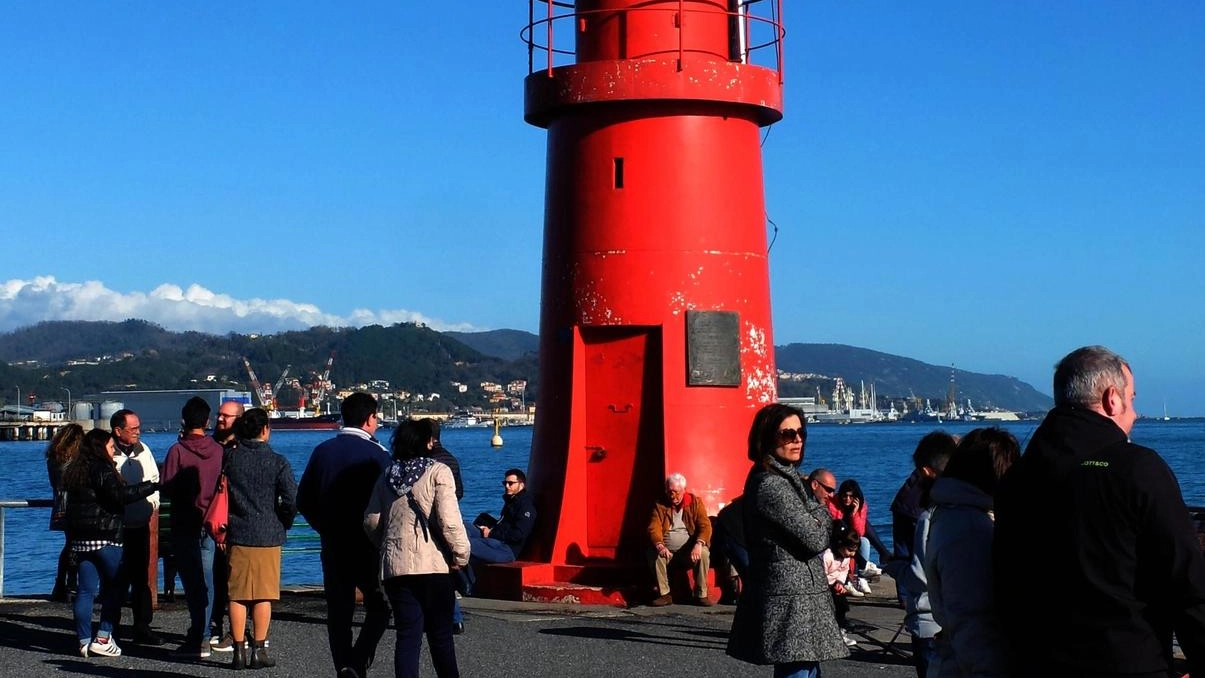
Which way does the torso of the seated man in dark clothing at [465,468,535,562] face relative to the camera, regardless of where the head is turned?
to the viewer's left

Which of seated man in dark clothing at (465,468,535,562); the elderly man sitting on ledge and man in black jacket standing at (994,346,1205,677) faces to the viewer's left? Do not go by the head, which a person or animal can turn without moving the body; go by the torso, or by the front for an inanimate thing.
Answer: the seated man in dark clothing

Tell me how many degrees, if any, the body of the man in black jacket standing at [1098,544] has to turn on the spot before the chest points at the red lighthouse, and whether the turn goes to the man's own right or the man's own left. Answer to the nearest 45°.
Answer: approximately 90° to the man's own left

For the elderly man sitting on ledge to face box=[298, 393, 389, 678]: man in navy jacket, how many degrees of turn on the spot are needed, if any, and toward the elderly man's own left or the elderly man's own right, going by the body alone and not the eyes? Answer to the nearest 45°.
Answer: approximately 45° to the elderly man's own right

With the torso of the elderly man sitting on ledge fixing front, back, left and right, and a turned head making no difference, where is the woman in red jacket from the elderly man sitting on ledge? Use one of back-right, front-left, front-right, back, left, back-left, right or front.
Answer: back-left

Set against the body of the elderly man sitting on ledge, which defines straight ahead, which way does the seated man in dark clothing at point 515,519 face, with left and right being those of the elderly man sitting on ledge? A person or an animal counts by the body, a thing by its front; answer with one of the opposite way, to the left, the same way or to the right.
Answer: to the right

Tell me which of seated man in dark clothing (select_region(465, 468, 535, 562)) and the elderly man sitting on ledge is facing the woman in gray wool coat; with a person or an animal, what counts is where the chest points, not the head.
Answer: the elderly man sitting on ledge

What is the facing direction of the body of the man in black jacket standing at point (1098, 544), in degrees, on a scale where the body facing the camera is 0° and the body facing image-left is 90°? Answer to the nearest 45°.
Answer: approximately 225°
